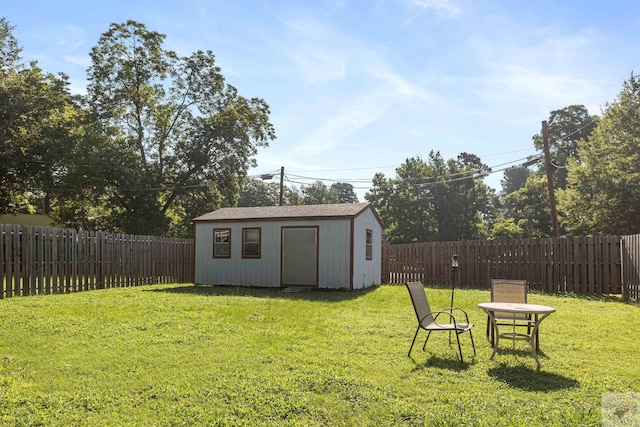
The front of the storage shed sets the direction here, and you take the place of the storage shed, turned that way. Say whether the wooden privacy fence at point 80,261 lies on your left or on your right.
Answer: on your right

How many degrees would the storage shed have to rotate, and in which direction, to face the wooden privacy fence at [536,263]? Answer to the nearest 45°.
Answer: approximately 90° to its left

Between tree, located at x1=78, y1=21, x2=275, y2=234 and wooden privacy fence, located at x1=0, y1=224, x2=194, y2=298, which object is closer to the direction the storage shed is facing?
the wooden privacy fence

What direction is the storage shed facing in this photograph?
toward the camera

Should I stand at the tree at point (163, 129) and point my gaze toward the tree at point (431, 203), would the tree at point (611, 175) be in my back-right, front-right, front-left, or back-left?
front-right

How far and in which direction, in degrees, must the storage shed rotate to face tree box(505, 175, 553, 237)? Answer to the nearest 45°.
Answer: approximately 135° to its left

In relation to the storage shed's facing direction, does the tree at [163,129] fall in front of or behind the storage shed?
behind
